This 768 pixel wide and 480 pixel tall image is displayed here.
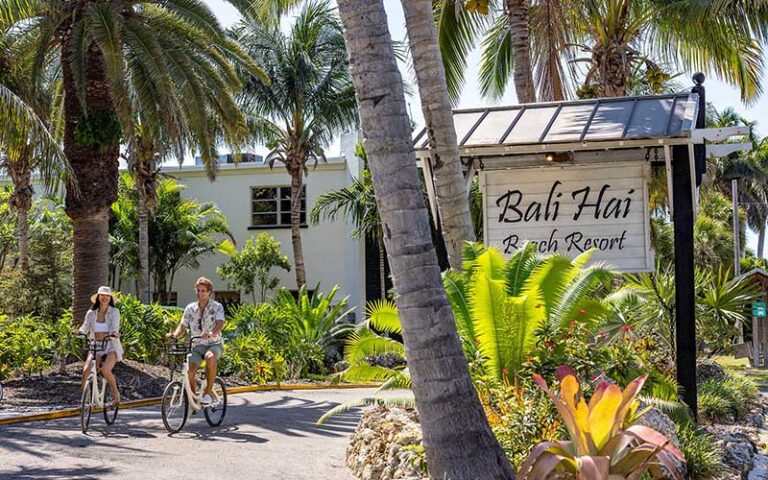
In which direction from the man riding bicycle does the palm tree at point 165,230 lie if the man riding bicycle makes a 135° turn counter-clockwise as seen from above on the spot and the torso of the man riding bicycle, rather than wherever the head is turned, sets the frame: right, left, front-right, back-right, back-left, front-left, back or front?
left

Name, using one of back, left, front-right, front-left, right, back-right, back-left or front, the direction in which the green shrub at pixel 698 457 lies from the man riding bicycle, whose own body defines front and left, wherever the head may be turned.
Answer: left

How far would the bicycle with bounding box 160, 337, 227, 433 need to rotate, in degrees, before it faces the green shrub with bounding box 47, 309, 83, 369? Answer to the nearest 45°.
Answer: approximately 135° to its right

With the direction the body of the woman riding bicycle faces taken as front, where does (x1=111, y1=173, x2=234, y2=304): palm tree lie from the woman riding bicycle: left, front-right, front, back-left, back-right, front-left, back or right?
back-right

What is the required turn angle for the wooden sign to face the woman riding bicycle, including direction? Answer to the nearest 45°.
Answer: approximately 90° to its right

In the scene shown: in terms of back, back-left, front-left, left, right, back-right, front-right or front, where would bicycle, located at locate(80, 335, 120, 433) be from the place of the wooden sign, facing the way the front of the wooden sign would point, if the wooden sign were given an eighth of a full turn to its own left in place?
back-right

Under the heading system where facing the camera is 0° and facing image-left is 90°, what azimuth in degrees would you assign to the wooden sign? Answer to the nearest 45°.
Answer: approximately 0°

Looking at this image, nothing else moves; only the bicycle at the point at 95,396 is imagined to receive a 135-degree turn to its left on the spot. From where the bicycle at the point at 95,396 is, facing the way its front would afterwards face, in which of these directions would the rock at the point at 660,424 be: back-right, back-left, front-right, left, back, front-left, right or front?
front-right

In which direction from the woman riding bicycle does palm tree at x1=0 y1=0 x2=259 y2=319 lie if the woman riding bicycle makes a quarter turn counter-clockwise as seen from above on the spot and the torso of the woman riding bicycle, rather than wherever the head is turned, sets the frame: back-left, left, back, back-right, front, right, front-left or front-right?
back-left

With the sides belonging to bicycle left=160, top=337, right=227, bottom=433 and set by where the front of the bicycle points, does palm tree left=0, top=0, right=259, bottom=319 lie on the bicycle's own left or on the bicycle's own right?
on the bicycle's own right

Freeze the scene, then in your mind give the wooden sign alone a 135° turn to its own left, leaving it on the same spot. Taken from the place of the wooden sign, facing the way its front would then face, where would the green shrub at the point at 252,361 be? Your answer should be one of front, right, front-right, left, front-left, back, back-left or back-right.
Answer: left

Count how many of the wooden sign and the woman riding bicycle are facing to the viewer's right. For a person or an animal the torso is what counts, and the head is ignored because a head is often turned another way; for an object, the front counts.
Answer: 0
